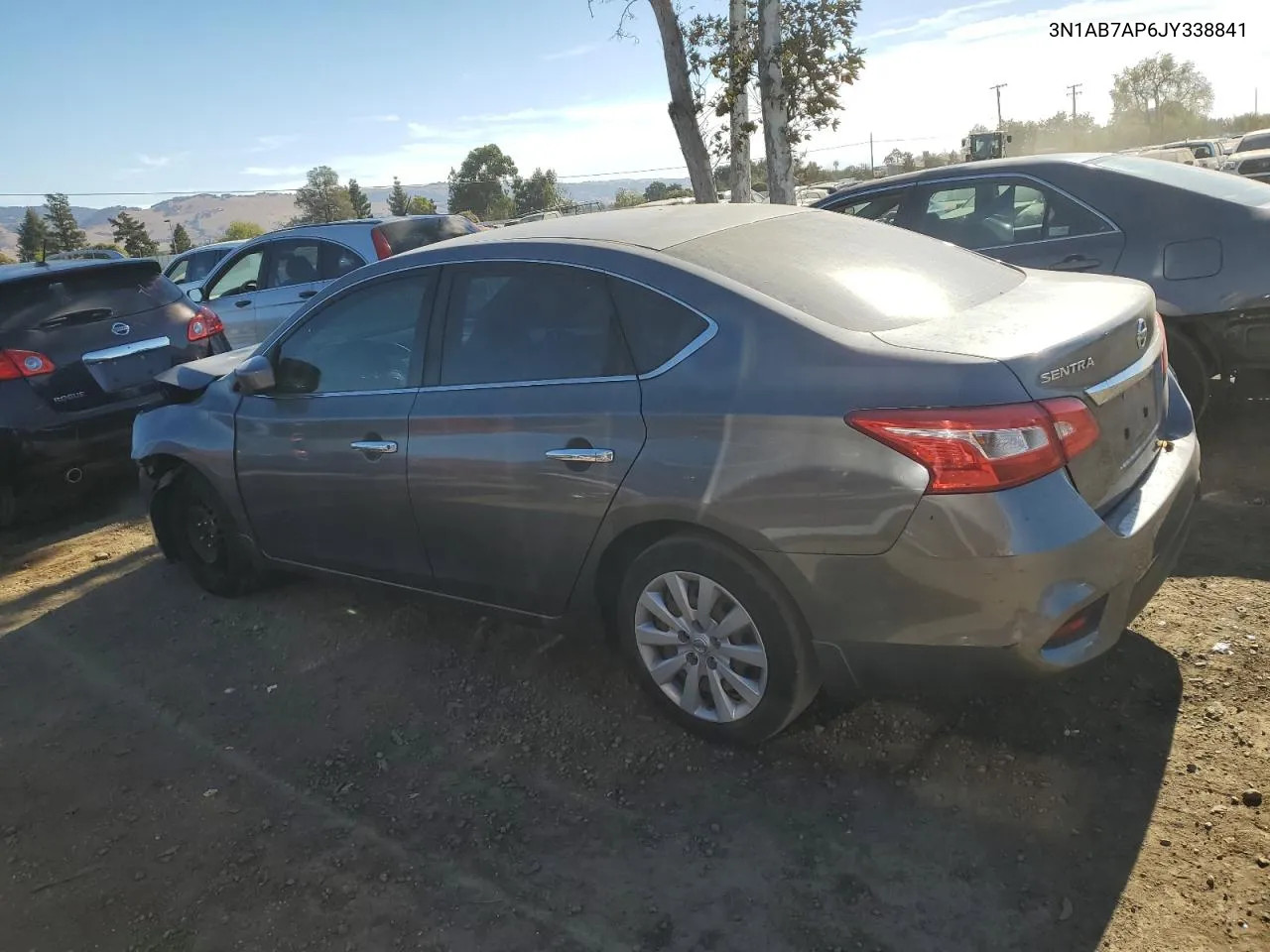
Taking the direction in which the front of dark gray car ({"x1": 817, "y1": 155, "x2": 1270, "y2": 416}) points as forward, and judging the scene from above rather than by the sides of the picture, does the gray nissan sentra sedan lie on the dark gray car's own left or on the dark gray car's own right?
on the dark gray car's own left

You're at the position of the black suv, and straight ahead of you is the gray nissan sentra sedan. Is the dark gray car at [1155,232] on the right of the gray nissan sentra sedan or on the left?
left

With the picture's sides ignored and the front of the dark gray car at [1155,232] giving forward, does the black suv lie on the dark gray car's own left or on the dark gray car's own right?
on the dark gray car's own left

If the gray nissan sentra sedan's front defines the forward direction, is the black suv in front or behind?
in front

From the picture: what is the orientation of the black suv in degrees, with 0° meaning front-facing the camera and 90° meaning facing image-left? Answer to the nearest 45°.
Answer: approximately 135°

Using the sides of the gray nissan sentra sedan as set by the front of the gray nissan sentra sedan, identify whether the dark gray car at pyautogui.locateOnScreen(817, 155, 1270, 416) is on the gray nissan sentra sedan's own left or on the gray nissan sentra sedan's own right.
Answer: on the gray nissan sentra sedan's own right

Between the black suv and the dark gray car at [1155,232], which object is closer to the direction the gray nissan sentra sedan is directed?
the black suv

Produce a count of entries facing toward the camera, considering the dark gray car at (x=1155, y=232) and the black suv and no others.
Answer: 0

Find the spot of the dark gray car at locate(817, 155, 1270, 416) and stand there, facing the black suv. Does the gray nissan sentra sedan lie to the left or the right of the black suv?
left

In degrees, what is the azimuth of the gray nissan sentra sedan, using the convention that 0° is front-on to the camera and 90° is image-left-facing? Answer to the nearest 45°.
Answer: approximately 135°
